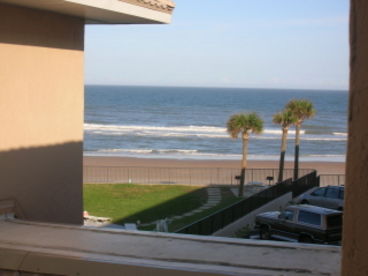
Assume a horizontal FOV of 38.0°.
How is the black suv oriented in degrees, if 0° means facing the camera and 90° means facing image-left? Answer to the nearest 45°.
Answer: approximately 135°

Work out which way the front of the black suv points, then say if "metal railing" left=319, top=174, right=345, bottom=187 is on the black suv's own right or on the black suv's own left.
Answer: on the black suv's own right

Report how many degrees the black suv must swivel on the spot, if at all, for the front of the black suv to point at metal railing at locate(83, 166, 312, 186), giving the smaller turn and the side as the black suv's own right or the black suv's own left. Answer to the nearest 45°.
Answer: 0° — it already faces it

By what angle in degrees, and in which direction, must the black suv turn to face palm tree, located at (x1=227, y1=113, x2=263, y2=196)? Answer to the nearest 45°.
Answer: approximately 45° to its right
